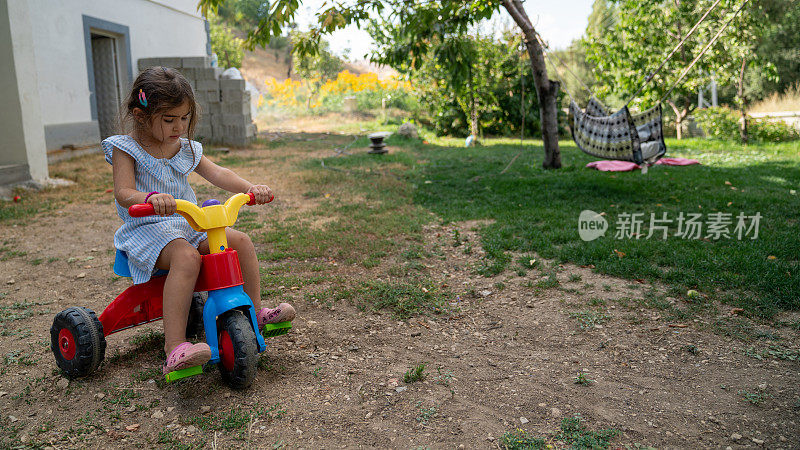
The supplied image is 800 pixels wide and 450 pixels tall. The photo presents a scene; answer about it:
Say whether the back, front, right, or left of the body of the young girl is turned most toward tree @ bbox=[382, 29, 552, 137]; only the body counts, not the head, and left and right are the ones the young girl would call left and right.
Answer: left

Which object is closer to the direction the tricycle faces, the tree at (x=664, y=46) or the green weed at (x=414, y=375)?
the green weed

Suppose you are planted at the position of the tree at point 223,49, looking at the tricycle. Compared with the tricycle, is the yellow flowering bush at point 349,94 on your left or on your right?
left

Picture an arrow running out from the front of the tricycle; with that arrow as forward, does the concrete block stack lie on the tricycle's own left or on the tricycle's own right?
on the tricycle's own left

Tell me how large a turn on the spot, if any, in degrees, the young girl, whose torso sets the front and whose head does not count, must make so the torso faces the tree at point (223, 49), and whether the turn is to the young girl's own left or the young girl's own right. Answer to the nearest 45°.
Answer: approximately 135° to the young girl's own left

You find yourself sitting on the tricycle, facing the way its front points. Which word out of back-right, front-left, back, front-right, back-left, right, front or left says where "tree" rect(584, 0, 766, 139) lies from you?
left

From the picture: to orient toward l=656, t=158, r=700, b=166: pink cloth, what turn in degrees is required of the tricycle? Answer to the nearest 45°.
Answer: approximately 90° to its left

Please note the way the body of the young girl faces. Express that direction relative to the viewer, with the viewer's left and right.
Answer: facing the viewer and to the right of the viewer

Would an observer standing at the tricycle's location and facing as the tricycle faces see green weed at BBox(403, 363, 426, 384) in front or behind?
in front

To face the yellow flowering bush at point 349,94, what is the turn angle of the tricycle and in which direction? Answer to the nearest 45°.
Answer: approximately 135° to its left

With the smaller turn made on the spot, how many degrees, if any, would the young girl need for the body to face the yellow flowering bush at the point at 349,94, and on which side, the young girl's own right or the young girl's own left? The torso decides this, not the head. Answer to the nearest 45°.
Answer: approximately 135° to the young girl's own left

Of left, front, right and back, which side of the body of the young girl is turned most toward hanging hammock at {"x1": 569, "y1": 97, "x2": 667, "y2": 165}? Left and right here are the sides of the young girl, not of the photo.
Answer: left

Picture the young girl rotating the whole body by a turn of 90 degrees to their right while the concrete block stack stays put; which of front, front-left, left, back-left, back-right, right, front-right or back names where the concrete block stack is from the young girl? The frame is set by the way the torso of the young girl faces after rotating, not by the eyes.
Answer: back-right

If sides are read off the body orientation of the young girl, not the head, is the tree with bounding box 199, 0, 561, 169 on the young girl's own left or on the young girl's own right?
on the young girl's own left

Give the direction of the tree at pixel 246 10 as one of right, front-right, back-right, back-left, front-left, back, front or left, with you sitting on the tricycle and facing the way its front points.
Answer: back-left
